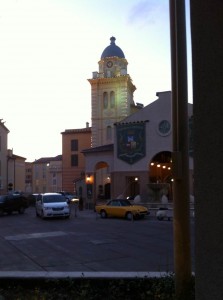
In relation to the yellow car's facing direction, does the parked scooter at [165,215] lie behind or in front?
in front

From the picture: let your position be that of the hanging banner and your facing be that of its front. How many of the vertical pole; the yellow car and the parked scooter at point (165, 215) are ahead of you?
3

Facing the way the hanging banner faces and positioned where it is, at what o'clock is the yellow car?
The yellow car is roughly at 12 o'clock from the hanging banner.

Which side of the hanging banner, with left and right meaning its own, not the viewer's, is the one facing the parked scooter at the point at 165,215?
front

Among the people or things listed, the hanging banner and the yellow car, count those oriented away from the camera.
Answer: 0

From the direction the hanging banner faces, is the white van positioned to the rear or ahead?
ahead

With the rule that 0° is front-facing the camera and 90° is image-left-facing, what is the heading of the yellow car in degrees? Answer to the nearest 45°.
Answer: approximately 315°

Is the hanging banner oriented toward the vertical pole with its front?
yes
